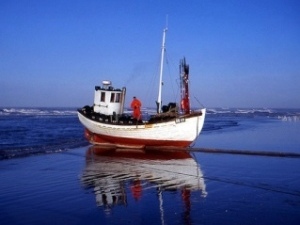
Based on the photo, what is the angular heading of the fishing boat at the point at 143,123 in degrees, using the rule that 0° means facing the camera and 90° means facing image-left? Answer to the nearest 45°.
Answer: approximately 270°
